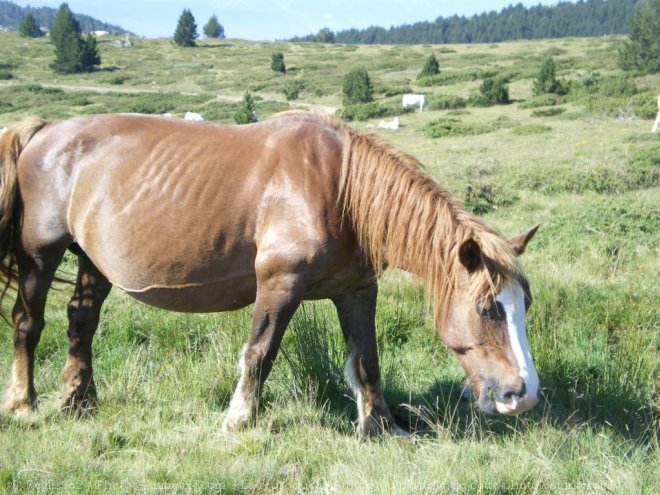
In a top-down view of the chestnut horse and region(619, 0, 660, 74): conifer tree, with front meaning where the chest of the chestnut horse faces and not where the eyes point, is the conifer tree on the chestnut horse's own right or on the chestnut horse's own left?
on the chestnut horse's own left

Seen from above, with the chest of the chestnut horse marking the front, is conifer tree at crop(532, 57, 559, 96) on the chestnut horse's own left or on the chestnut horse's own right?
on the chestnut horse's own left

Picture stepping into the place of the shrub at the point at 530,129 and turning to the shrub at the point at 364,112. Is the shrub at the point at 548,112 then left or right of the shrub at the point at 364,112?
right

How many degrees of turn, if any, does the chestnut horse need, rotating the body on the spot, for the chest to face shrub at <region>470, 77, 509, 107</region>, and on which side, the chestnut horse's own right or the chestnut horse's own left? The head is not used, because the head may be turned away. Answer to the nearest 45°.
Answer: approximately 90° to the chestnut horse's own left

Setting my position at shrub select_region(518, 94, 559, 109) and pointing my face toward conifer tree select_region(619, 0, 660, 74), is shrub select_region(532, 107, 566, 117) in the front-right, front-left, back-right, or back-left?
back-right

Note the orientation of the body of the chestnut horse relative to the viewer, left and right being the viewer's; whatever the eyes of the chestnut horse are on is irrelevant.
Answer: facing to the right of the viewer
